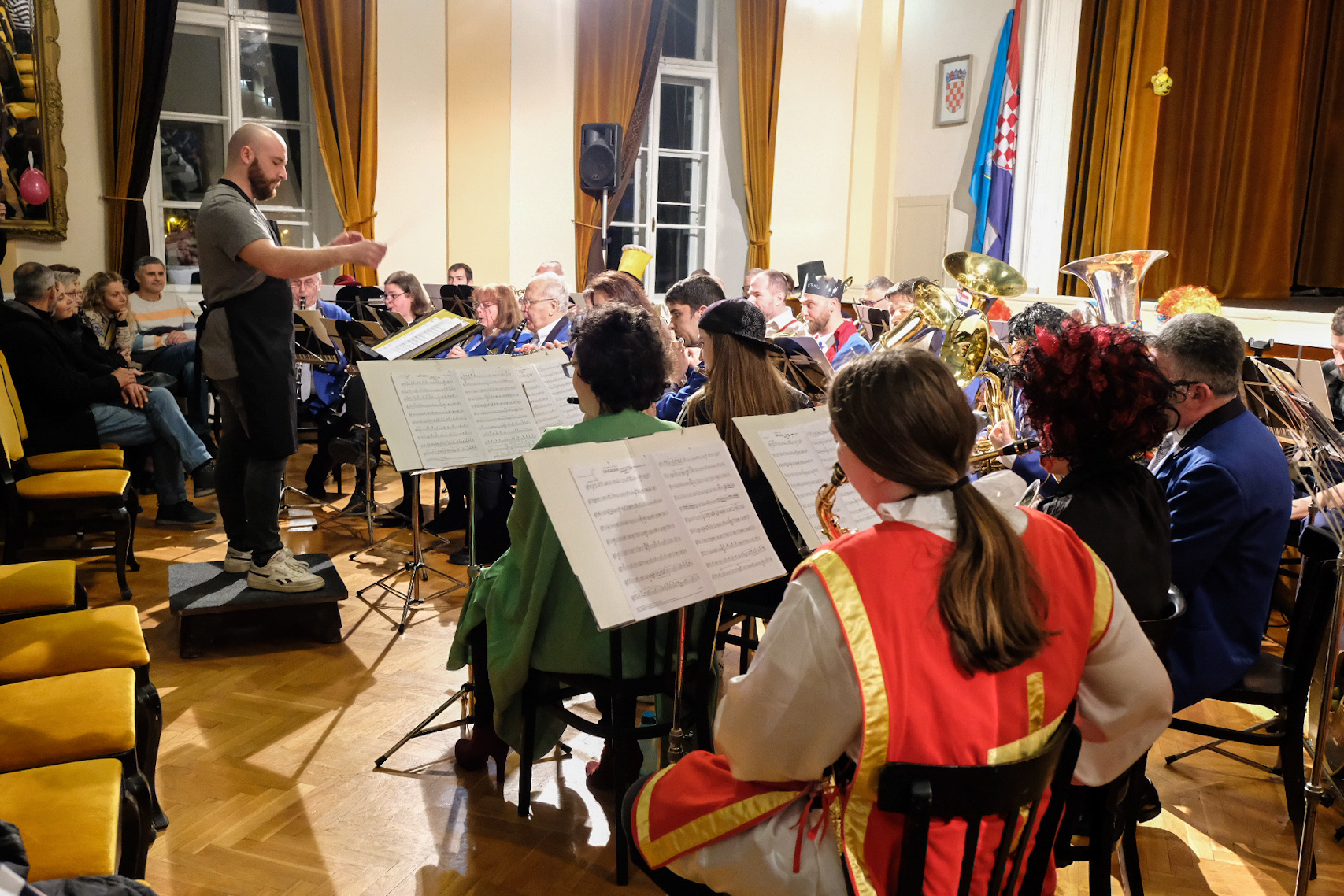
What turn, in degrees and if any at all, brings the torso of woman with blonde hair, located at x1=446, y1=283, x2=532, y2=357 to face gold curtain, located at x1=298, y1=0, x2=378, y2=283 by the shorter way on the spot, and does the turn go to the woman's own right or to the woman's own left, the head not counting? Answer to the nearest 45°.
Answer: approximately 135° to the woman's own right

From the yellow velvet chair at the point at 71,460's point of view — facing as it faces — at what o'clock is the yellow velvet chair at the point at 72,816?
the yellow velvet chair at the point at 72,816 is roughly at 3 o'clock from the yellow velvet chair at the point at 71,460.

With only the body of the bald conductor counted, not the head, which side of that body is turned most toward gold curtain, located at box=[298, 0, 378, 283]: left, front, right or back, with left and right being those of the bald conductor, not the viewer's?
left

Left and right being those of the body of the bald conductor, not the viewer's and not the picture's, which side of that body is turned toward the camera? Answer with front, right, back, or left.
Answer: right

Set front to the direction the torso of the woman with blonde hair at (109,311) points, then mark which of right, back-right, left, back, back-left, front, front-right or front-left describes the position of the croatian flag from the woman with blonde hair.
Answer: front-left

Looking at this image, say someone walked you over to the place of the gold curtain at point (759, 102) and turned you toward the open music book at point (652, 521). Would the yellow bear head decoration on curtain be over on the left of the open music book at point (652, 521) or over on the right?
left

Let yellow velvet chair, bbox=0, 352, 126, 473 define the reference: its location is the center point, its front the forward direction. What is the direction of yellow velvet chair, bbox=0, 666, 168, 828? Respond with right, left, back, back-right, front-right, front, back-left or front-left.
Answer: right

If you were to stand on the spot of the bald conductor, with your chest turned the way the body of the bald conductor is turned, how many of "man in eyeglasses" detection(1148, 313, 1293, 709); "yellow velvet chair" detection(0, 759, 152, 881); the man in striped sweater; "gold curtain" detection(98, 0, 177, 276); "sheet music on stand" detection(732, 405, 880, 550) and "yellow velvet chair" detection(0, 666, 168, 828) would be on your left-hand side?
2

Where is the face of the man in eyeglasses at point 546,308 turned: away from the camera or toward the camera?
toward the camera

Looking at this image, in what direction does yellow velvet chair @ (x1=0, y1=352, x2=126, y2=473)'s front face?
to the viewer's right

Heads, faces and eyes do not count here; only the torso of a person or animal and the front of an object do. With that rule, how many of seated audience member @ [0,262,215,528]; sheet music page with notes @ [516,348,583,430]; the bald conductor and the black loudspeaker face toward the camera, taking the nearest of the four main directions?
2

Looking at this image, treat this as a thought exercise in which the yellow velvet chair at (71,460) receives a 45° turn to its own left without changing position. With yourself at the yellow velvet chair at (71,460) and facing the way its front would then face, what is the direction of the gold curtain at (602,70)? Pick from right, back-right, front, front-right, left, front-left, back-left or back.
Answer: front

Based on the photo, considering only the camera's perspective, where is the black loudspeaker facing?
facing the viewer

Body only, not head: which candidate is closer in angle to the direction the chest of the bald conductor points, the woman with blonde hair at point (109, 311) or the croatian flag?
the croatian flag

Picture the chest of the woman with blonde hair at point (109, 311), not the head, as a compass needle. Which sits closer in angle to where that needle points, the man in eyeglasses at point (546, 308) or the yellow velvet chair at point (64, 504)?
the man in eyeglasses

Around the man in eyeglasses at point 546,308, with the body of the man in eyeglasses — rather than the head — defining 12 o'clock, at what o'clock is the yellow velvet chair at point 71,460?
The yellow velvet chair is roughly at 1 o'clock from the man in eyeglasses.

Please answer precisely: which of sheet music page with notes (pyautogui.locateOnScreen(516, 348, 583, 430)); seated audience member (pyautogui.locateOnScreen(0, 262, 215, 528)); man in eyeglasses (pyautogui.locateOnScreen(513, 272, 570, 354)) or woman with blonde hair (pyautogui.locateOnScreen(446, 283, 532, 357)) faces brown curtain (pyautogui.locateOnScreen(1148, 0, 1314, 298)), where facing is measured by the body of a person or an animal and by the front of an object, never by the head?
the seated audience member

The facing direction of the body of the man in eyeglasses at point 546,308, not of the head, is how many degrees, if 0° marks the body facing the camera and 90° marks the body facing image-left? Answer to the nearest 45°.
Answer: approximately 45°

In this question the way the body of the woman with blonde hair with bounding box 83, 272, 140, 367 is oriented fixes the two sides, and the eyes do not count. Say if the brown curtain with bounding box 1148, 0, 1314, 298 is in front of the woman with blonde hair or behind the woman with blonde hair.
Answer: in front
